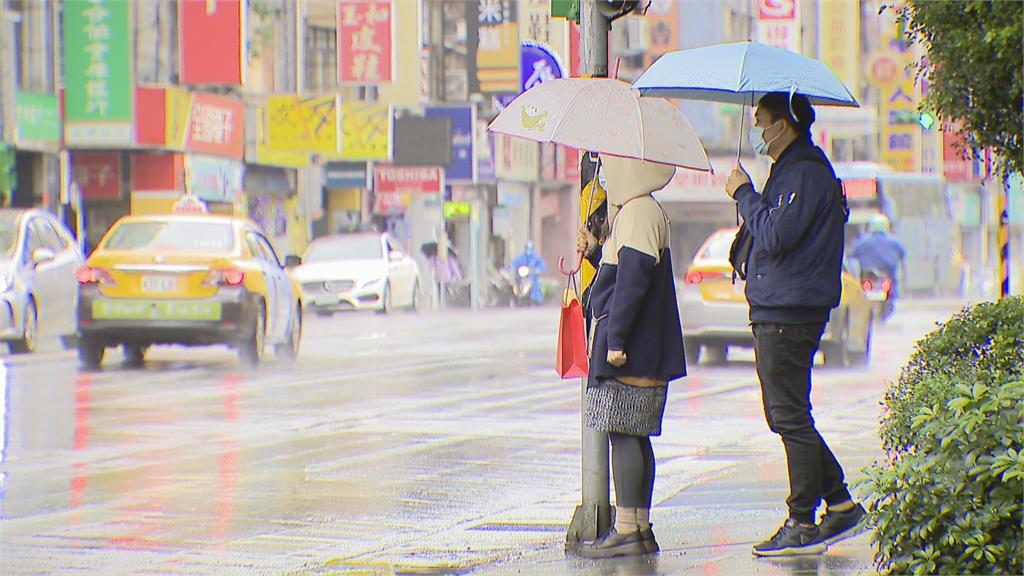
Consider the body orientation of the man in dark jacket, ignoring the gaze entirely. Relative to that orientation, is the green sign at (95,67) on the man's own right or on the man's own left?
on the man's own right

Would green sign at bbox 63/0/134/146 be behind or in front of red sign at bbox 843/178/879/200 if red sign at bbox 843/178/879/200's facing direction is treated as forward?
in front

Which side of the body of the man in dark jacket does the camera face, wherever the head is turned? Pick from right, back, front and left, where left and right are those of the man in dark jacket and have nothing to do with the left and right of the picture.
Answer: left

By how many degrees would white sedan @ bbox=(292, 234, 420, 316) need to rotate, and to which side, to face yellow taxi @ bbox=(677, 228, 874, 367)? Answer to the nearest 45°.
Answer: approximately 45° to its left

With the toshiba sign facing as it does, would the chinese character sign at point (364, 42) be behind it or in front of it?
in front

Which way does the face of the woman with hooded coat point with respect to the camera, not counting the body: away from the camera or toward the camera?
away from the camera

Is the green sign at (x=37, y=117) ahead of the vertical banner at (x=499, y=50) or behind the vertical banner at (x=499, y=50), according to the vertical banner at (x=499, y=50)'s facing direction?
ahead

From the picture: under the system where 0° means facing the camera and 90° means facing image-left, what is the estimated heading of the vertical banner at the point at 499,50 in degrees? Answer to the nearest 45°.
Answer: approximately 0°

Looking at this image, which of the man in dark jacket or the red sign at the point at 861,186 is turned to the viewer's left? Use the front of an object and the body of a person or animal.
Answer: the man in dark jacket

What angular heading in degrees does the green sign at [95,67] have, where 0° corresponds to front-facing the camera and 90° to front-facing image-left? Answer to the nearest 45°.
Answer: approximately 0°
